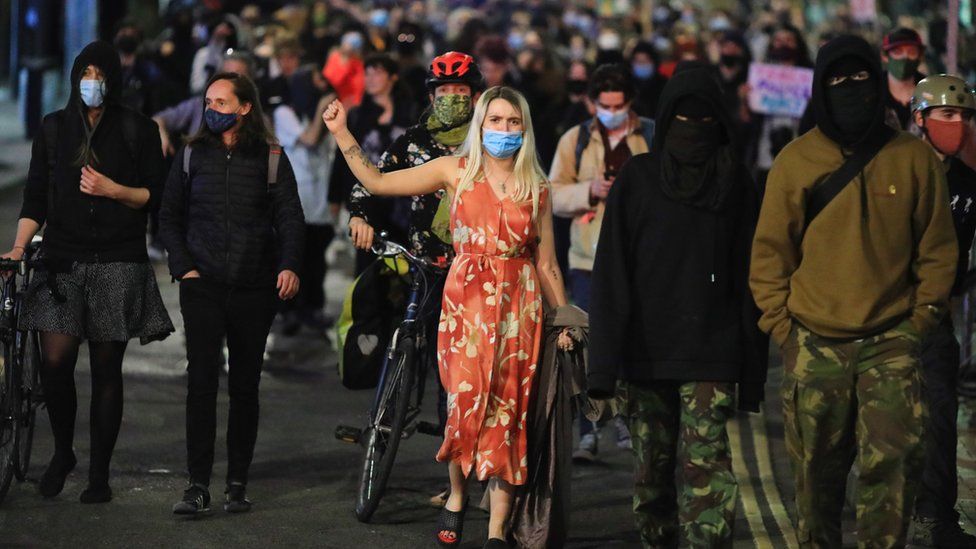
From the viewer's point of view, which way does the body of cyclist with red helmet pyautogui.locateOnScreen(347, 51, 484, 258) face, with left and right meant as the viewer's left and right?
facing the viewer

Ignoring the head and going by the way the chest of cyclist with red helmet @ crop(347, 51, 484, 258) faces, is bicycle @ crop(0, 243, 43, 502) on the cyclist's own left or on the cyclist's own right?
on the cyclist's own right

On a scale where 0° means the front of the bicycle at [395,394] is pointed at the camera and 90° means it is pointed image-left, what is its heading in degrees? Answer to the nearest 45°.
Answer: approximately 0°

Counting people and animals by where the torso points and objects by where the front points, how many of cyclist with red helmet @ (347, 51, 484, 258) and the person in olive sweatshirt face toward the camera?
2

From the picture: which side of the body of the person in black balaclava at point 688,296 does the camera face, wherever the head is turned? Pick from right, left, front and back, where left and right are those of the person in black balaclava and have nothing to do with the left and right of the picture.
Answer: front

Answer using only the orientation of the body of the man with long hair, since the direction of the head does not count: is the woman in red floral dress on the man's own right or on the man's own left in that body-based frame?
on the man's own left

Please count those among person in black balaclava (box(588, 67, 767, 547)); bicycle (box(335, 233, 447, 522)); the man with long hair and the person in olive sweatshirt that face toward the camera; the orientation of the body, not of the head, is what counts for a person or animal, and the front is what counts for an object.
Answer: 4

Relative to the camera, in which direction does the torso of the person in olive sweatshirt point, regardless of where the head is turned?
toward the camera

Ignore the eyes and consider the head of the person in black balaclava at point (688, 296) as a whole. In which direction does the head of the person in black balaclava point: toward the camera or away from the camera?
toward the camera

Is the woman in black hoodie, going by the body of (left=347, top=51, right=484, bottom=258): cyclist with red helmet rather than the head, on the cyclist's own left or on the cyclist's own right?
on the cyclist's own right

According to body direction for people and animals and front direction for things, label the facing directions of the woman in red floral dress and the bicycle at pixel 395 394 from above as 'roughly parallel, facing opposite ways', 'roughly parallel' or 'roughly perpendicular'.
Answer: roughly parallel

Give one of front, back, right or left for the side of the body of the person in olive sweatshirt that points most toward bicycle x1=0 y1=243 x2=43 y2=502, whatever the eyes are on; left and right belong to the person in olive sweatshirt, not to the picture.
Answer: right

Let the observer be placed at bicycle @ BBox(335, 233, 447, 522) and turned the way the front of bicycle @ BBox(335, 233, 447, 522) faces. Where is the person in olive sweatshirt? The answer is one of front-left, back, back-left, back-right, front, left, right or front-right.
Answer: front-left

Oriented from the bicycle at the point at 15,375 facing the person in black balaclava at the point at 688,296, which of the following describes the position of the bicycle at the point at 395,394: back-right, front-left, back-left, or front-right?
front-left
